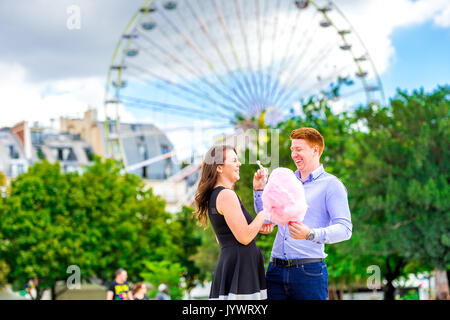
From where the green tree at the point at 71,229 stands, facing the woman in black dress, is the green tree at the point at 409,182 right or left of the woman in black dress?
left

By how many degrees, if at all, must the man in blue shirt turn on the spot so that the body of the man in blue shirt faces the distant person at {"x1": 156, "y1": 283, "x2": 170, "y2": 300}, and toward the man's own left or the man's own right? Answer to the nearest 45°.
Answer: approximately 135° to the man's own right

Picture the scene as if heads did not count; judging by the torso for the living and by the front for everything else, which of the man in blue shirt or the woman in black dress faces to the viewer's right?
the woman in black dress

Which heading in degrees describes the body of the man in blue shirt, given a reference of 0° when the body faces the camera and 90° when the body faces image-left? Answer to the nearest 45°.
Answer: approximately 45°

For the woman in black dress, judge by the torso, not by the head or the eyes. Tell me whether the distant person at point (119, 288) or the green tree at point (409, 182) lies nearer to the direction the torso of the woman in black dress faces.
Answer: the green tree

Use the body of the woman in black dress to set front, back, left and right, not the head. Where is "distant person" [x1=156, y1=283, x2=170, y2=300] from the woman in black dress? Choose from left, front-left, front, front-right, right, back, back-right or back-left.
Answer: left

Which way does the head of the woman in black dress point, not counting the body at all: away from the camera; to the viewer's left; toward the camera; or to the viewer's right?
to the viewer's right

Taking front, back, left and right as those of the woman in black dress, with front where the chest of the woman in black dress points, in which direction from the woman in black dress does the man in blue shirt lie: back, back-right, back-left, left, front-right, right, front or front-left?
front

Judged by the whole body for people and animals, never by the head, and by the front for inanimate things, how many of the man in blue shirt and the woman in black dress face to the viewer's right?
1

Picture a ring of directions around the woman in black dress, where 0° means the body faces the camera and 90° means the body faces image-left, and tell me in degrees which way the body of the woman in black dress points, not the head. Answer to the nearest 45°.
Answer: approximately 270°

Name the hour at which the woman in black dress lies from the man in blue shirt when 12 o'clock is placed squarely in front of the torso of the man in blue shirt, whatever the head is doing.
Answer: The woman in black dress is roughly at 1 o'clock from the man in blue shirt.

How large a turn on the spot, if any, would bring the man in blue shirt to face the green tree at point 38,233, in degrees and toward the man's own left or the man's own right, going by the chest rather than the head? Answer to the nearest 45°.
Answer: approximately 90° to the man's own right
